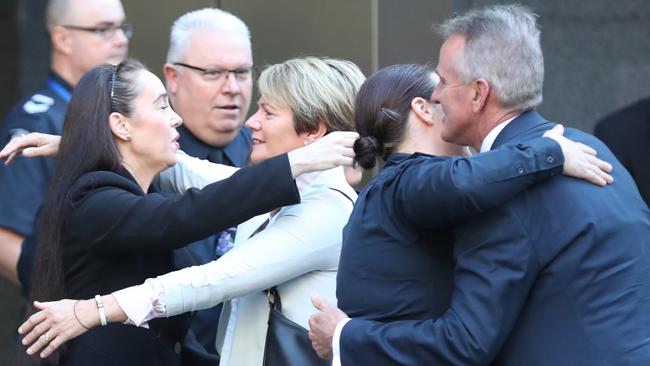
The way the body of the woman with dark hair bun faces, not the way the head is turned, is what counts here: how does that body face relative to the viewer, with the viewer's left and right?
facing away from the viewer and to the right of the viewer

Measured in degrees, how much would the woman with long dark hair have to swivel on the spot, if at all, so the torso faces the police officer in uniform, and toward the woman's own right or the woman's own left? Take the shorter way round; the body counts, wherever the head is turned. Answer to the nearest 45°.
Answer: approximately 90° to the woman's own left

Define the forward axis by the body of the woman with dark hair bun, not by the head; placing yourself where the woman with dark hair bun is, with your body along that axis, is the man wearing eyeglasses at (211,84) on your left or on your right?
on your left

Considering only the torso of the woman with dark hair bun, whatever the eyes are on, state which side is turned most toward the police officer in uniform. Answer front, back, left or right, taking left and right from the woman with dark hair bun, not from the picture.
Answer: left

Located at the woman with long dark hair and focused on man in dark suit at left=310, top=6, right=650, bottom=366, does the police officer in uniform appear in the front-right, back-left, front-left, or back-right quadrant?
back-left

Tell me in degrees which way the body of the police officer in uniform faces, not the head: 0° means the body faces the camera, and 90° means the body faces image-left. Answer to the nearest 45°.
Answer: approximately 315°

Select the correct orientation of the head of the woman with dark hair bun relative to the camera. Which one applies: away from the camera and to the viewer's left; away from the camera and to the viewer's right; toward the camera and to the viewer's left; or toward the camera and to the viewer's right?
away from the camera and to the viewer's right

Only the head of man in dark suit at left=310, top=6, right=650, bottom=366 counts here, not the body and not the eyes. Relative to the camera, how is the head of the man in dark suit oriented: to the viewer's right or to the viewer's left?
to the viewer's left

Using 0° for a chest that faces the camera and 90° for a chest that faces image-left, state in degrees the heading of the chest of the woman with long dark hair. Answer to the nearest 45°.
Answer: approximately 270°
